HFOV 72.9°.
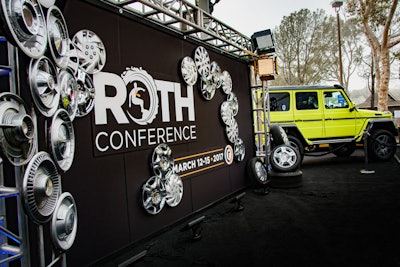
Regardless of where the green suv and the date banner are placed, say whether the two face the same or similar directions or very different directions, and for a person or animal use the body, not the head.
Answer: same or similar directions

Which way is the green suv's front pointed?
to the viewer's right

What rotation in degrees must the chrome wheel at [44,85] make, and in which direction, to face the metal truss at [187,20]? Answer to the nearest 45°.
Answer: approximately 90° to its left

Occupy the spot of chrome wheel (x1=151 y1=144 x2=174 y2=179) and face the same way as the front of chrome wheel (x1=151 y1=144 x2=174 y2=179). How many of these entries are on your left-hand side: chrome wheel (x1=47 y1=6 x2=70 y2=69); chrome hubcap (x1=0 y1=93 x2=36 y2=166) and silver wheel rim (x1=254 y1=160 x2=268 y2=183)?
1

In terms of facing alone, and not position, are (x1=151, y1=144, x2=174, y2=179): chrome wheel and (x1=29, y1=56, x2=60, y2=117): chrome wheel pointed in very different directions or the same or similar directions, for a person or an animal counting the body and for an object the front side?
same or similar directions

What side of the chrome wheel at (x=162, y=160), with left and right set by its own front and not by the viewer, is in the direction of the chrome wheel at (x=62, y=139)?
right

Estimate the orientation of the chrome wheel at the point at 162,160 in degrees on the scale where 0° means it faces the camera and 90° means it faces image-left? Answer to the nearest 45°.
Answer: approximately 315°

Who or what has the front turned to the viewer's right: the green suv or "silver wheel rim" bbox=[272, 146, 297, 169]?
the green suv

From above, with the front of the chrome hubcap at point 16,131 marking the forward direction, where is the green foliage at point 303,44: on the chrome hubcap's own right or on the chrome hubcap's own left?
on the chrome hubcap's own left

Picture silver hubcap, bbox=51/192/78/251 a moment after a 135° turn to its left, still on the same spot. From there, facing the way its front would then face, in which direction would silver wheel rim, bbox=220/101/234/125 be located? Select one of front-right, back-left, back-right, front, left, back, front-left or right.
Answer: front-right

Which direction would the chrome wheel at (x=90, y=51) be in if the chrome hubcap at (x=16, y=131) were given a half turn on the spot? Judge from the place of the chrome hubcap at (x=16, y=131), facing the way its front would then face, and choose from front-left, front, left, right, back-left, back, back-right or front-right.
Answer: right

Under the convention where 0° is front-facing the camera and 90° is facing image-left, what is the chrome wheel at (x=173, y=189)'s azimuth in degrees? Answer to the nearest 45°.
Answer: approximately 315°

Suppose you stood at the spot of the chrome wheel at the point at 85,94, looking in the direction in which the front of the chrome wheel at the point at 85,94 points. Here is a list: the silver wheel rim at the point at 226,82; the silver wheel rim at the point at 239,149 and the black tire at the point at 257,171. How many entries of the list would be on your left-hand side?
3

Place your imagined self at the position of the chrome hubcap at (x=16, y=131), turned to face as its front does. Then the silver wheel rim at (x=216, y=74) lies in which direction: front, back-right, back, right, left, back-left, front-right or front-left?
left

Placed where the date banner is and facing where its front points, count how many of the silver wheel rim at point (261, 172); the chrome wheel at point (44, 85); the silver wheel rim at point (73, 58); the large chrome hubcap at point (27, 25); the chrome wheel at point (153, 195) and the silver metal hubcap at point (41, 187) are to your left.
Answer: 1

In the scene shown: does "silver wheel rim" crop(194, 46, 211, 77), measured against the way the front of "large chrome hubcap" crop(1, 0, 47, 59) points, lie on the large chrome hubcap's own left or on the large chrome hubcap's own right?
on the large chrome hubcap's own left

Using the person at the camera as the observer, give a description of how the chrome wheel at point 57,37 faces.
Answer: facing the viewer and to the right of the viewer
